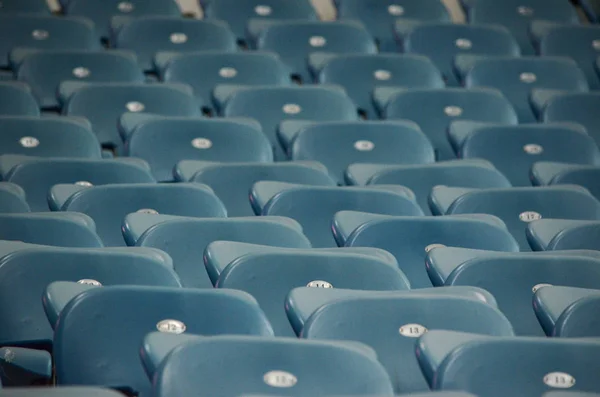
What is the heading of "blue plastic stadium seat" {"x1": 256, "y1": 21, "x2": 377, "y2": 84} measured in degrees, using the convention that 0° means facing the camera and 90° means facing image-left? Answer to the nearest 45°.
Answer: approximately 0°

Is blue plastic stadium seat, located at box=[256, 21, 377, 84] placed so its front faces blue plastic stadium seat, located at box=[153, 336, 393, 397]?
yes

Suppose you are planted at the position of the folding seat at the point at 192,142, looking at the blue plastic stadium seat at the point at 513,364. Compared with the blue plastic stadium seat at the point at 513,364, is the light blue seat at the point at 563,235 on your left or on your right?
left

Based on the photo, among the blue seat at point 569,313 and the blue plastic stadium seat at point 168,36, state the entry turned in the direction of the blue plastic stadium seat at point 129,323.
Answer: the blue plastic stadium seat at point 168,36

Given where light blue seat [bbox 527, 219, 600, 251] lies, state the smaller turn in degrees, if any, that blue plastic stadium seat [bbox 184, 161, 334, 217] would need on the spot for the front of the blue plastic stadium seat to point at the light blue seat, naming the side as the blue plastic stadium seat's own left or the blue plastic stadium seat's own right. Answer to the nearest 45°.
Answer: approximately 45° to the blue plastic stadium seat's own left

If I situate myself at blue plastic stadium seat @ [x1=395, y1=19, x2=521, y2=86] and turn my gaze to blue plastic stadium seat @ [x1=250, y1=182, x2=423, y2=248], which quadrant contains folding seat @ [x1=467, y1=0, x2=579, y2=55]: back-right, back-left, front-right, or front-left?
back-left

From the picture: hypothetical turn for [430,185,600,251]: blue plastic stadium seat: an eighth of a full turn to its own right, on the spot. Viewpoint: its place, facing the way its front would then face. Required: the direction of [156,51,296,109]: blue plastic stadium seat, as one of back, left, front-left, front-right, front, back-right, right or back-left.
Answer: right

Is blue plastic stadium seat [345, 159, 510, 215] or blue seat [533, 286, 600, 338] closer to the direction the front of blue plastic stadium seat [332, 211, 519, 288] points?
the blue seat

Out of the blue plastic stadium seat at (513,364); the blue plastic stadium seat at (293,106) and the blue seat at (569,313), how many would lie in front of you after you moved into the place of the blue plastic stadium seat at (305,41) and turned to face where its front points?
3
